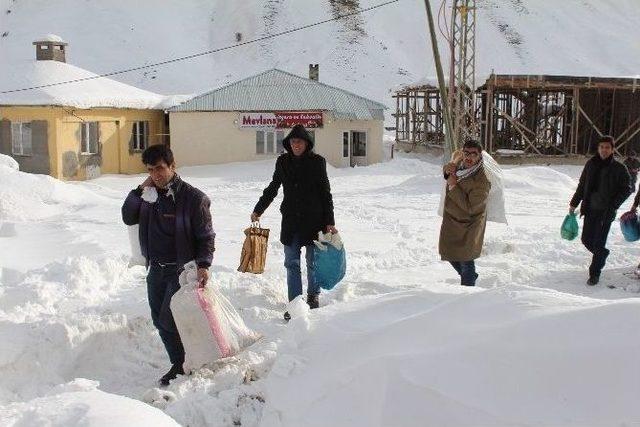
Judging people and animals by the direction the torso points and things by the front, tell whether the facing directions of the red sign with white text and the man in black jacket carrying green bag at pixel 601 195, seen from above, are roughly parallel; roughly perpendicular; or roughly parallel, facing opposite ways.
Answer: roughly parallel

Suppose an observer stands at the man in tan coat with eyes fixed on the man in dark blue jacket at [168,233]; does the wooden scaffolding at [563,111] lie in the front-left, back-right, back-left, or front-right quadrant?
back-right

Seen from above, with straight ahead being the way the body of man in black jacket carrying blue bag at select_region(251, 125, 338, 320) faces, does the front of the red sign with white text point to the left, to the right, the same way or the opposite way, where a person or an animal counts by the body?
the same way

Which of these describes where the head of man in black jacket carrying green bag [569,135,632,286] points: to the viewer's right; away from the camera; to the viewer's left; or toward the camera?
toward the camera

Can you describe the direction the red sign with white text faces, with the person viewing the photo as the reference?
facing the viewer

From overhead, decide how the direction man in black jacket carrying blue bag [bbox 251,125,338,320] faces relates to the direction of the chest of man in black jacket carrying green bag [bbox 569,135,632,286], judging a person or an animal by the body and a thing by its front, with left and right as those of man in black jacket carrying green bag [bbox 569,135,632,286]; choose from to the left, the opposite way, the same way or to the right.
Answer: the same way

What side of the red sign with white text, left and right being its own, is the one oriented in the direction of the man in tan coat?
front

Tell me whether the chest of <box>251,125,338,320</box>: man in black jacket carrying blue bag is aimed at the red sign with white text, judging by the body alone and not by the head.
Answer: no

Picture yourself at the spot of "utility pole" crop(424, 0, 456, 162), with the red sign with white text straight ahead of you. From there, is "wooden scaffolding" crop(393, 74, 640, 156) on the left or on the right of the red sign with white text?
right

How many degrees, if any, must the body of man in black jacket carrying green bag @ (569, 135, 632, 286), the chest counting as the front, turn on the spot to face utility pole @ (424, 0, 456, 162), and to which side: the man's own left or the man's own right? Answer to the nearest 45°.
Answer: approximately 180°

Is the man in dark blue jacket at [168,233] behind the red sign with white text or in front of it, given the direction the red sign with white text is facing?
in front

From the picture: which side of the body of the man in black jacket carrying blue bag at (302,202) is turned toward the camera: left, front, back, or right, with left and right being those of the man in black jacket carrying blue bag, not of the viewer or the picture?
front

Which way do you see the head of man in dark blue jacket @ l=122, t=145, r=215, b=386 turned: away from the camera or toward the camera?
toward the camera

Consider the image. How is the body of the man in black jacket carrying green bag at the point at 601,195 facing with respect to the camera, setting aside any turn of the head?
toward the camera

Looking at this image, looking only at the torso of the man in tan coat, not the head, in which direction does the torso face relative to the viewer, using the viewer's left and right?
facing the viewer and to the left of the viewer

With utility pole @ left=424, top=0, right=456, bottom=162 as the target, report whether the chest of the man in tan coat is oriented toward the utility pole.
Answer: no

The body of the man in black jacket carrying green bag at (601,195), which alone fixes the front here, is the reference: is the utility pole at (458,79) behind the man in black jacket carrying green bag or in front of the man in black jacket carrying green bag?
behind
